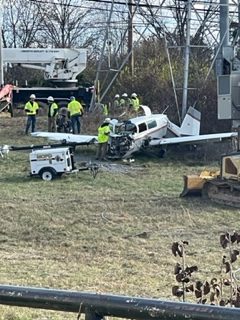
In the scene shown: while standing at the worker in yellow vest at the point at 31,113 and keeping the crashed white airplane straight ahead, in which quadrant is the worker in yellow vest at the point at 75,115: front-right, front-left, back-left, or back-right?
front-left

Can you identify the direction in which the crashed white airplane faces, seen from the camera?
facing the viewer and to the left of the viewer

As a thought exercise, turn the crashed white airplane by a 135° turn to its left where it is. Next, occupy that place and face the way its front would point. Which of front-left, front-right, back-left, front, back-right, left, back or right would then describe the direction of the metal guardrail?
right

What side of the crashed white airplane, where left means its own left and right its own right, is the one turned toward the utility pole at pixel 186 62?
back

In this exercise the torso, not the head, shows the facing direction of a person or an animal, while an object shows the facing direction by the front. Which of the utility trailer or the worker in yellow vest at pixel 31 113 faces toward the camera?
the worker in yellow vest

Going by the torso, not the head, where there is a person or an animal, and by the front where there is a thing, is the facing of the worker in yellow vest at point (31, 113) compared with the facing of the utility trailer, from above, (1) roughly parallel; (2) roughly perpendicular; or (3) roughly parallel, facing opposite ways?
roughly perpendicular

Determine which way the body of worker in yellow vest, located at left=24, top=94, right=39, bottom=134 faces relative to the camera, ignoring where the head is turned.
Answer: toward the camera

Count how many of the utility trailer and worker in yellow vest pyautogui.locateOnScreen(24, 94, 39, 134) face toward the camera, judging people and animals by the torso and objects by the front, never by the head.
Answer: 1
